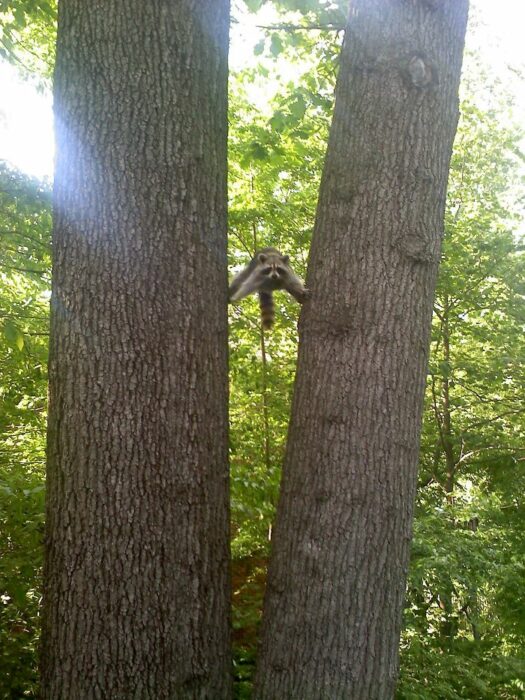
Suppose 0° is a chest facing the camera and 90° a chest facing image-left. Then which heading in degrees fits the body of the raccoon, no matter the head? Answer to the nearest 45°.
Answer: approximately 0°
